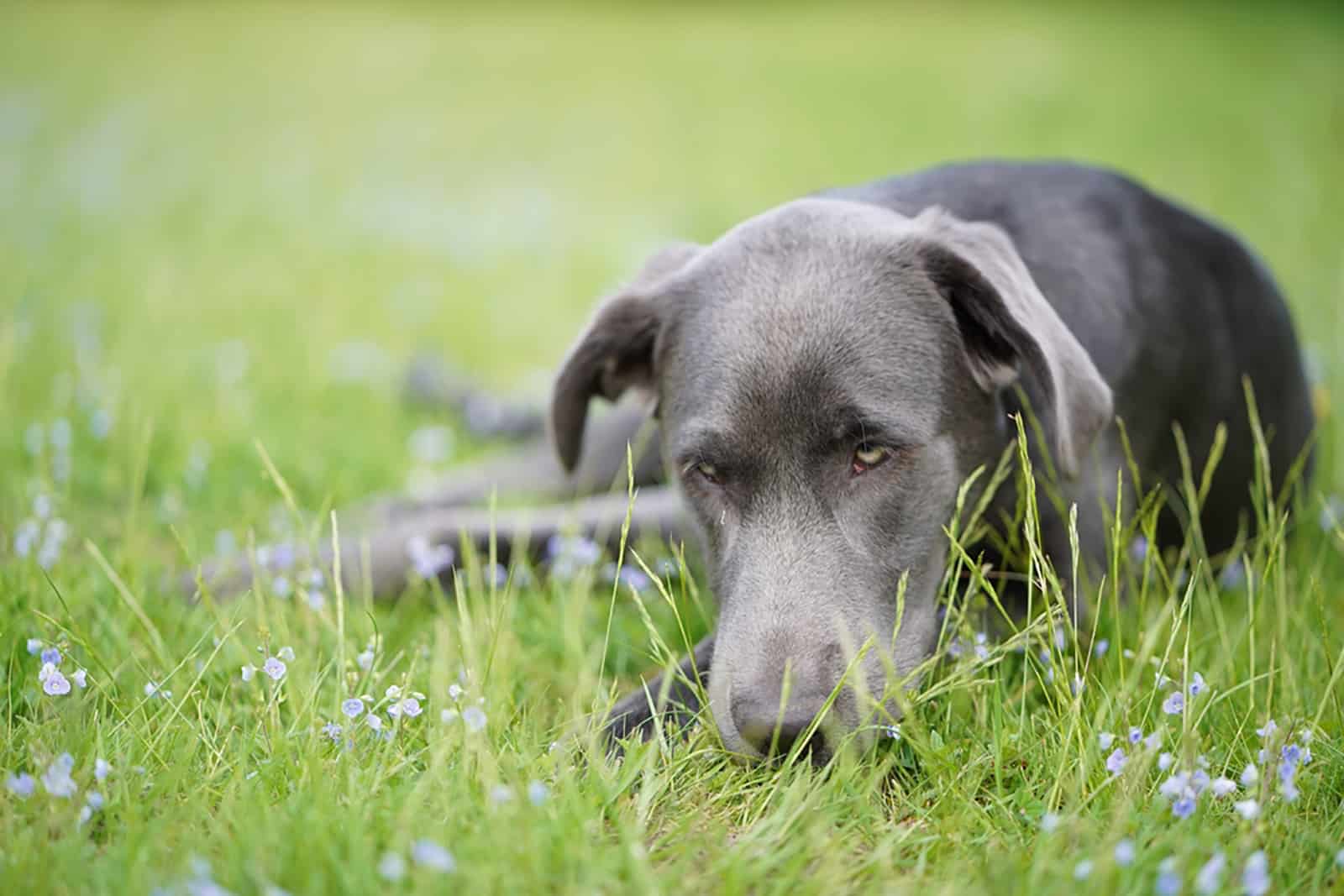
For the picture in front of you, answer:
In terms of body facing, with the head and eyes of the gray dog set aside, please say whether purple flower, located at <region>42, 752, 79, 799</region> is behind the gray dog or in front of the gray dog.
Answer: in front

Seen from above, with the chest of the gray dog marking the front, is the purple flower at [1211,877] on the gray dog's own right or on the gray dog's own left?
on the gray dog's own left

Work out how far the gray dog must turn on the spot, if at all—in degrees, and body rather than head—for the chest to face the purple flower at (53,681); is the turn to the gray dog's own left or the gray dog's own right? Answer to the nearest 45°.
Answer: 0° — it already faces it

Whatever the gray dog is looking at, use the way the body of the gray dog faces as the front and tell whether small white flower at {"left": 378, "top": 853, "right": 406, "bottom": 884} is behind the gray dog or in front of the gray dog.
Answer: in front

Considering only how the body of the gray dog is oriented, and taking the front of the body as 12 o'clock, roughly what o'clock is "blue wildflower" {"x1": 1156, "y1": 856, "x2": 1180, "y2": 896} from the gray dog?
The blue wildflower is roughly at 10 o'clock from the gray dog.

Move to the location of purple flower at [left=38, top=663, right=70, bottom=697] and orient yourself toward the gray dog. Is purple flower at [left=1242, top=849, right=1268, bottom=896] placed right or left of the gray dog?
right

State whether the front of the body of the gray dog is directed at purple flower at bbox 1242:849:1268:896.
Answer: no

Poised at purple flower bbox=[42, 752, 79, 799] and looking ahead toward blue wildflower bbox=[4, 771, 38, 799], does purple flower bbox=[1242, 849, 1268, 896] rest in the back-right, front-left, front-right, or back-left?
back-left

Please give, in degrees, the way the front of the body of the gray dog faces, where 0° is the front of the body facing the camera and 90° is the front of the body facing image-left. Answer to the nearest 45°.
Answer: approximately 45°

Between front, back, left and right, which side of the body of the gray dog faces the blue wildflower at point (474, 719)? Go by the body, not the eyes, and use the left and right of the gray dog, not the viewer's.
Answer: front

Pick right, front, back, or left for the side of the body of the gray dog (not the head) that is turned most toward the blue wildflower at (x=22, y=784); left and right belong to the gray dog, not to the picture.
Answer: front
